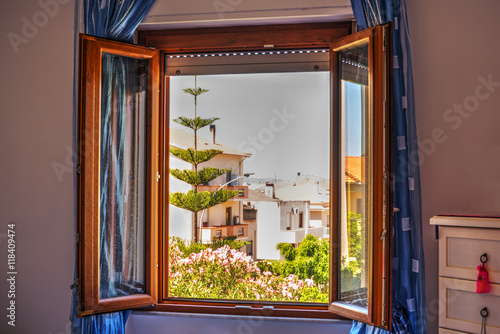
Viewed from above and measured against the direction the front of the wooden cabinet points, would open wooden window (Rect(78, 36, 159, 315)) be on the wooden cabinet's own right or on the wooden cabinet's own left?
on the wooden cabinet's own right

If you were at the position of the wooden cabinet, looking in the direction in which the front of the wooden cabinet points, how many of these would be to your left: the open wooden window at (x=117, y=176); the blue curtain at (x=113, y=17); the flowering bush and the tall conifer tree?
0

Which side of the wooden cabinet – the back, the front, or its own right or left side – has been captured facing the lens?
front

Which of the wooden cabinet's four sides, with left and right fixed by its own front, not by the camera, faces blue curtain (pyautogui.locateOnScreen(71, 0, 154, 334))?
right

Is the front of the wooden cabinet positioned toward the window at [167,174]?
no

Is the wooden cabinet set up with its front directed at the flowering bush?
no

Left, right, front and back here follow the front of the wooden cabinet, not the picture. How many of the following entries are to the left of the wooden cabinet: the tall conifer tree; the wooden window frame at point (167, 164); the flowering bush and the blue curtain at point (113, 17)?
0
